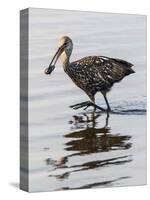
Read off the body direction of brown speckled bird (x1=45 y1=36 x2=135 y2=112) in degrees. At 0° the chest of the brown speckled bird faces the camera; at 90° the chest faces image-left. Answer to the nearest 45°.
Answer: approximately 90°
